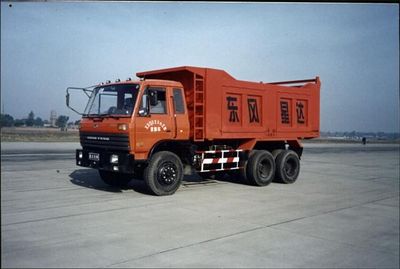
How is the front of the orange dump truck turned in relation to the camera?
facing the viewer and to the left of the viewer
